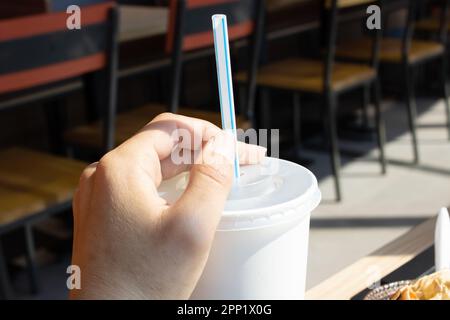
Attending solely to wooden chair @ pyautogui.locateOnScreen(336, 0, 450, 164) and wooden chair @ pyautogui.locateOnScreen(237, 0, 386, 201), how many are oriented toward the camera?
0

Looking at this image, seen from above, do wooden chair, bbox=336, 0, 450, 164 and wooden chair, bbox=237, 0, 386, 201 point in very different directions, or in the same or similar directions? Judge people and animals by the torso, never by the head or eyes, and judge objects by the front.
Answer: same or similar directions

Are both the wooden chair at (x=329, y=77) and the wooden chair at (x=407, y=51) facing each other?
no

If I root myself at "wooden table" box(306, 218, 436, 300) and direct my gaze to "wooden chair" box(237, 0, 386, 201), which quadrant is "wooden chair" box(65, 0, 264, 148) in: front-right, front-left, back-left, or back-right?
front-left
